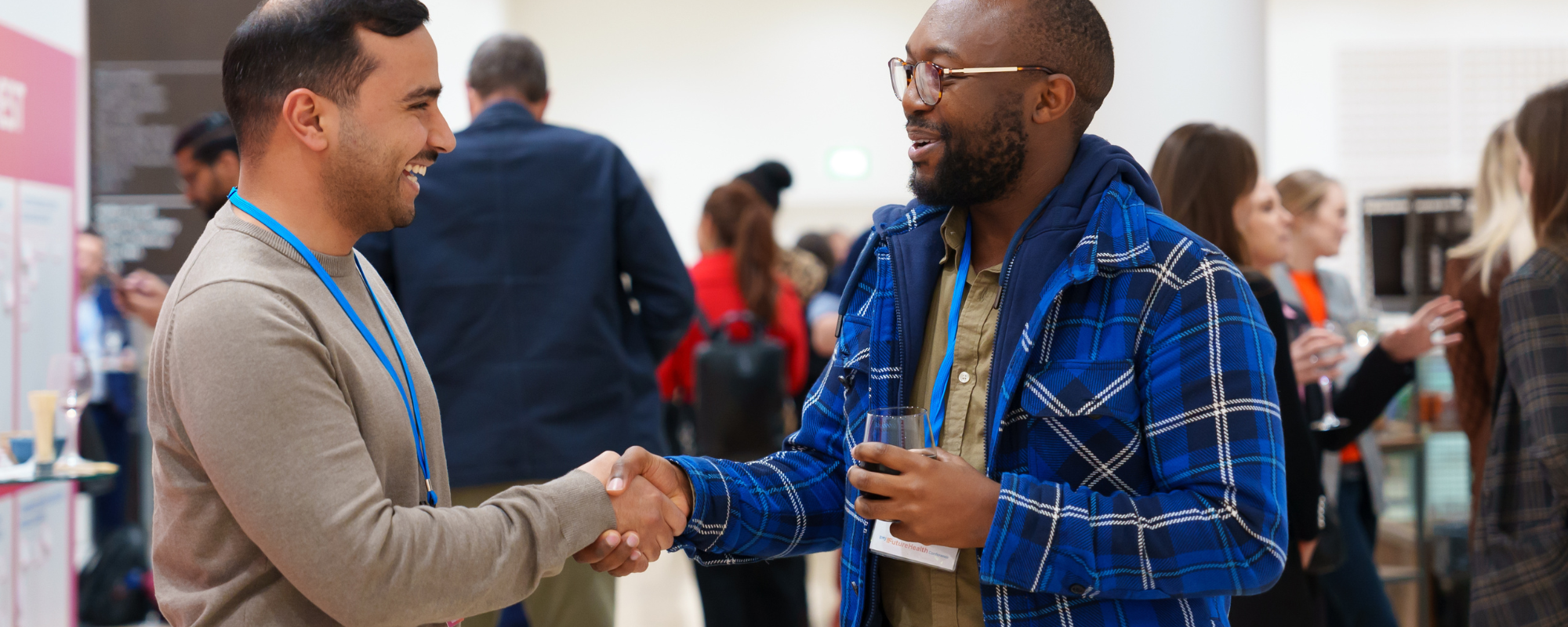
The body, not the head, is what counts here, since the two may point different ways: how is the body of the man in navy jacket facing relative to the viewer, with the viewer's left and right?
facing away from the viewer

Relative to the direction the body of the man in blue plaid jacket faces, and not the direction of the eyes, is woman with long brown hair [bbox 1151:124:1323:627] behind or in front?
behind

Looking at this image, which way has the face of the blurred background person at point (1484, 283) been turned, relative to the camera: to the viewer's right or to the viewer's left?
to the viewer's left

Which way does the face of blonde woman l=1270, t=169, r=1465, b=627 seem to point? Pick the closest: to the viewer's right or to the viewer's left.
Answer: to the viewer's right

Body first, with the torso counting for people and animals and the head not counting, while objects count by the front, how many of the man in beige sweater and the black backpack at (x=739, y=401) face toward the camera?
1

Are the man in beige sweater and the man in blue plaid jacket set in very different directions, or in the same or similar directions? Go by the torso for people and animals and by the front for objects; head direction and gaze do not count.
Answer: very different directions

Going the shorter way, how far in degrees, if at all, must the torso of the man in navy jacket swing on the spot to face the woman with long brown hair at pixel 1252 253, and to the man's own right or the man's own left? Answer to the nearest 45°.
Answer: approximately 135° to the man's own right

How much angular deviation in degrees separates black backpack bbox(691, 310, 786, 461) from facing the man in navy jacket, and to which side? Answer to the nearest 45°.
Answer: approximately 45° to its right

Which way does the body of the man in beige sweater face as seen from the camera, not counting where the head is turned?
to the viewer's right

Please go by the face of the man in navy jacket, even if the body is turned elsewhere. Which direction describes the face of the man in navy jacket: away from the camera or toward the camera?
away from the camera

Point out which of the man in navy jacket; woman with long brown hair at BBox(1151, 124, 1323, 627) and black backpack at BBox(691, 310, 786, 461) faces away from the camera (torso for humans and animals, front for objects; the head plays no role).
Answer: the man in navy jacket

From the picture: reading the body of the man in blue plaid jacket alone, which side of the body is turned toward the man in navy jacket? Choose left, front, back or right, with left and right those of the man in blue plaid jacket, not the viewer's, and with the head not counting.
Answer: right
